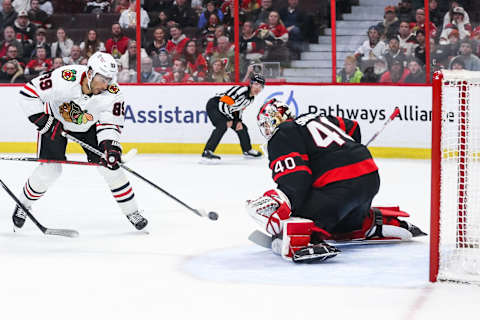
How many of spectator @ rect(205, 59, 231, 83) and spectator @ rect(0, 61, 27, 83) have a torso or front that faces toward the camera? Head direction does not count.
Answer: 2

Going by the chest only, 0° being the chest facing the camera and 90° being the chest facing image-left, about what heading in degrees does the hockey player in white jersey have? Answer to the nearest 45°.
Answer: approximately 315°

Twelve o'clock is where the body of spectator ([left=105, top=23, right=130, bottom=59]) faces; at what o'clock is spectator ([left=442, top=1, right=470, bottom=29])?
spectator ([left=442, top=1, right=470, bottom=29]) is roughly at 10 o'clock from spectator ([left=105, top=23, right=130, bottom=59]).

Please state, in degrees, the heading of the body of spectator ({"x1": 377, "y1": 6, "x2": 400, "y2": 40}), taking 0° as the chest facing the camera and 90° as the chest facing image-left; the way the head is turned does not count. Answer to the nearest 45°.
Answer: approximately 45°

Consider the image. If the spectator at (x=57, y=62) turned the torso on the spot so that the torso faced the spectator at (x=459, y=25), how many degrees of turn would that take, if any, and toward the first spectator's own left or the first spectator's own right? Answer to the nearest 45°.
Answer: approximately 45° to the first spectator's own left

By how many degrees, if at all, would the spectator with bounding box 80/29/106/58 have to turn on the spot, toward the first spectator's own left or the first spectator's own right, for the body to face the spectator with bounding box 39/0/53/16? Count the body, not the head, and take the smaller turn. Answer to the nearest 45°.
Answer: approximately 135° to the first spectator's own right

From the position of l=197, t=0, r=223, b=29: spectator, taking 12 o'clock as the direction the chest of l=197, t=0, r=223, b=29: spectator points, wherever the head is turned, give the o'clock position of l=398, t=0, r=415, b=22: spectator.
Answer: l=398, t=0, r=415, b=22: spectator is roughly at 8 o'clock from l=197, t=0, r=223, b=29: spectator.

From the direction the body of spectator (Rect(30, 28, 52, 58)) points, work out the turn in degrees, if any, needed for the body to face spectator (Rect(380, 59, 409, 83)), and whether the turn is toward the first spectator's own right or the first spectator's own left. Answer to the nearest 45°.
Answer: approximately 45° to the first spectator's own left

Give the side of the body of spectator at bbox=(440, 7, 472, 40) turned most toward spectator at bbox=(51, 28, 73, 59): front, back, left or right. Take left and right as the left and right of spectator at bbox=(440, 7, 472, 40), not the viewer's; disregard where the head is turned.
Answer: right
